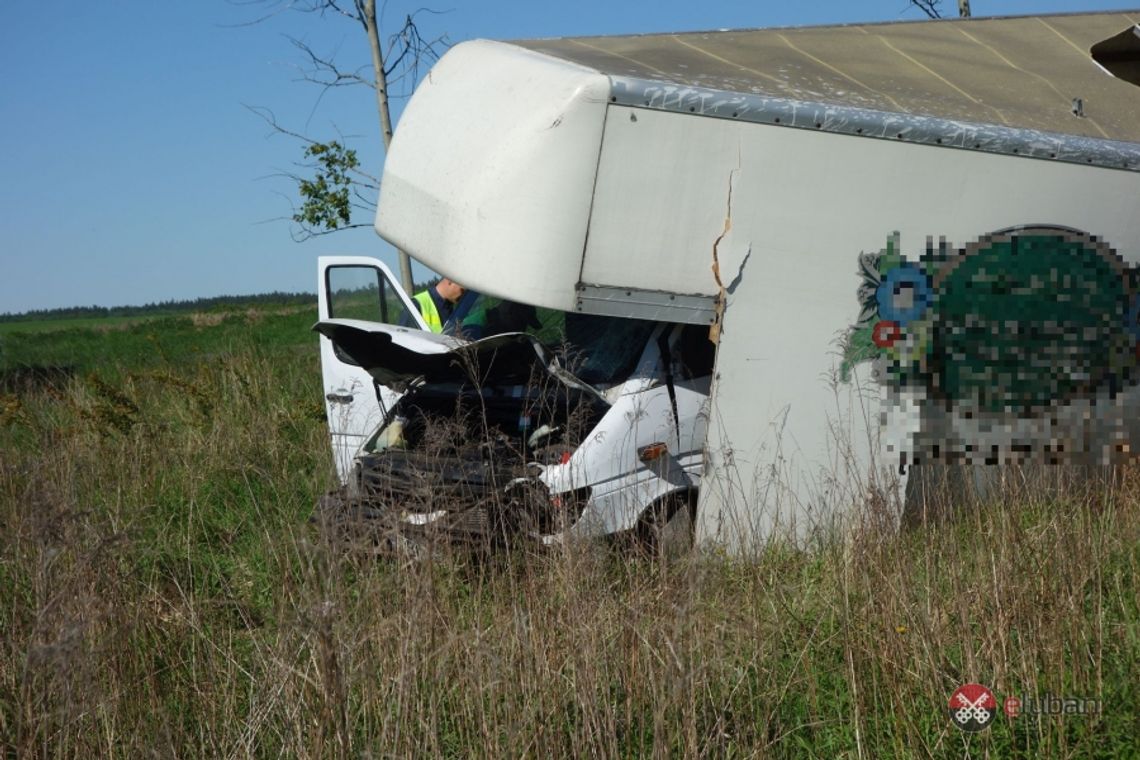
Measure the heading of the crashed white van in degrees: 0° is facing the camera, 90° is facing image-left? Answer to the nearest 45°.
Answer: approximately 45°

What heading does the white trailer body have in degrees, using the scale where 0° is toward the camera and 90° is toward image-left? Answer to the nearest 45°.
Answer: approximately 45°
